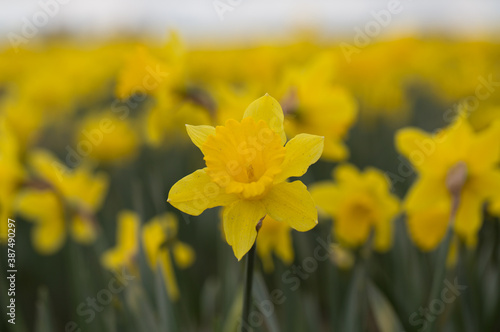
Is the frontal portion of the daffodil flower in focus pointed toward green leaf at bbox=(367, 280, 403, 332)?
no

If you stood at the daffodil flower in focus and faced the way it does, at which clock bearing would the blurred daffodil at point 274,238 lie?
The blurred daffodil is roughly at 6 o'clock from the daffodil flower in focus.

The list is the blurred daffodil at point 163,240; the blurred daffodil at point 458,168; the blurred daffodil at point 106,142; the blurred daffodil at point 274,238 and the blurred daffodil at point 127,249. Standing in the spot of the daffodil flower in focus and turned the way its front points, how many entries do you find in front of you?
0

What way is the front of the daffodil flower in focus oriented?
toward the camera

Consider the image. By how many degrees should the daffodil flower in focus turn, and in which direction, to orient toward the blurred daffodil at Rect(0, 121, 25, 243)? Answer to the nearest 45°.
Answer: approximately 135° to its right

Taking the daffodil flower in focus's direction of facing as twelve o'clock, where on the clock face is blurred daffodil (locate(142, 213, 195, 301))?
The blurred daffodil is roughly at 5 o'clock from the daffodil flower in focus.

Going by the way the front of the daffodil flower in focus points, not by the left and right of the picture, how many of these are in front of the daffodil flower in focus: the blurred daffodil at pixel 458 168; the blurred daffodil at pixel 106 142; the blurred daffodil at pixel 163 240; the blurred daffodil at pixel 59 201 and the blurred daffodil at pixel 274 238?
0

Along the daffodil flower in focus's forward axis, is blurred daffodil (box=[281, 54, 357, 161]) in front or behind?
behind

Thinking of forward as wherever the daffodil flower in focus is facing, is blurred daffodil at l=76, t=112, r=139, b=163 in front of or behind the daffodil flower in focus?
behind

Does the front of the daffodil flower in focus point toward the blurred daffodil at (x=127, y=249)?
no

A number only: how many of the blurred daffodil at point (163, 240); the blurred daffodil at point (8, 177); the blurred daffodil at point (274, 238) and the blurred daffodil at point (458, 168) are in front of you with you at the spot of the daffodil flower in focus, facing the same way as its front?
0

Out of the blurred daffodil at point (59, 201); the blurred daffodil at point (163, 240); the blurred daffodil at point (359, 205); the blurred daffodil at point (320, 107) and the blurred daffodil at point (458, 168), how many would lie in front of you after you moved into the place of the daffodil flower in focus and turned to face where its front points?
0

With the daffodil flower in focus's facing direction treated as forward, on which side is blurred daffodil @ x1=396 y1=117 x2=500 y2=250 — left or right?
on its left
